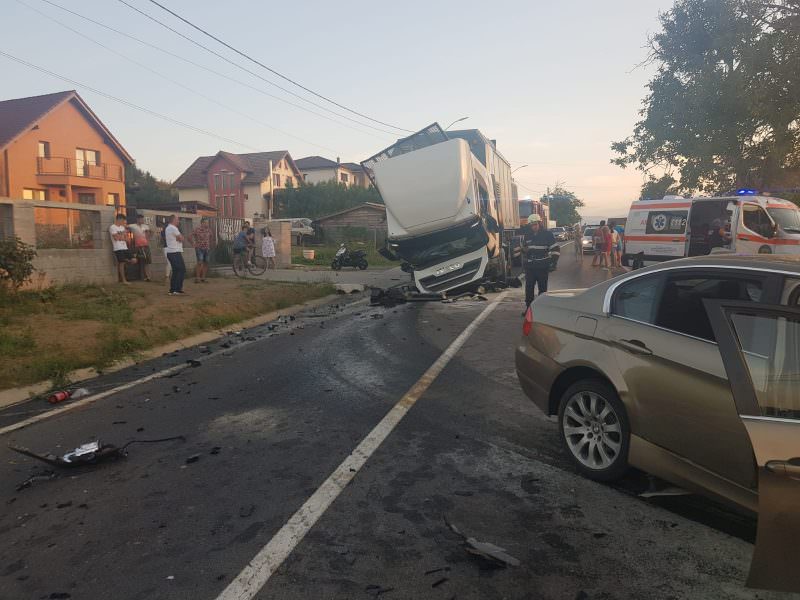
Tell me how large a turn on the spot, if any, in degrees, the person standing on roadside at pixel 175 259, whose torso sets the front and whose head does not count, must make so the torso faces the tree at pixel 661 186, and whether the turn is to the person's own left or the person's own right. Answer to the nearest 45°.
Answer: approximately 45° to the person's own left

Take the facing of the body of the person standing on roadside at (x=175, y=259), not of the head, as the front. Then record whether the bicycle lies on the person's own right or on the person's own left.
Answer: on the person's own left

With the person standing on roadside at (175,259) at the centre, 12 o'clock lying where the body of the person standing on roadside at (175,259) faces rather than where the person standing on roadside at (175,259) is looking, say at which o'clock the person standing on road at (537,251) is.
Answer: the person standing on road at (537,251) is roughly at 1 o'clock from the person standing on roadside at (175,259).

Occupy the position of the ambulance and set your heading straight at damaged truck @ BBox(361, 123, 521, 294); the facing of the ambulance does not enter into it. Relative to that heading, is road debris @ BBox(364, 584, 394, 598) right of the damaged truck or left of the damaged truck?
left

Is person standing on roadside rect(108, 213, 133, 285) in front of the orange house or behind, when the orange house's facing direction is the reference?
in front

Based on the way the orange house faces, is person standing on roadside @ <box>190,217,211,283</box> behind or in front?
in front

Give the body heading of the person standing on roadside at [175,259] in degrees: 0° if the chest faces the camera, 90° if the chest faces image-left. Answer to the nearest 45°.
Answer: approximately 270°

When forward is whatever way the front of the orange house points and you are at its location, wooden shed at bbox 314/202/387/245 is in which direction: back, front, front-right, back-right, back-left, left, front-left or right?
front-left

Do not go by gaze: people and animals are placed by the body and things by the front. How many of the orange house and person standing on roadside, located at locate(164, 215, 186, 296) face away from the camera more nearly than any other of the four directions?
0

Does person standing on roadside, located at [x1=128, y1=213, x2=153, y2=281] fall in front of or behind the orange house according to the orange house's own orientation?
in front

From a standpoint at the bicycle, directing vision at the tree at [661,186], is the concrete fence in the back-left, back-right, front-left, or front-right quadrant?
back-right

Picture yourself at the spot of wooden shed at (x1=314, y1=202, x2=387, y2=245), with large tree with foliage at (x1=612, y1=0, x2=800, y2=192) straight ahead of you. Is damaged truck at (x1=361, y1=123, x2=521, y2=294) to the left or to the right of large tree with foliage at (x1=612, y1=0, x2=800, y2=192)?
right

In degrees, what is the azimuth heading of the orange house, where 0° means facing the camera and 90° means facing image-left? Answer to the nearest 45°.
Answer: approximately 315°
